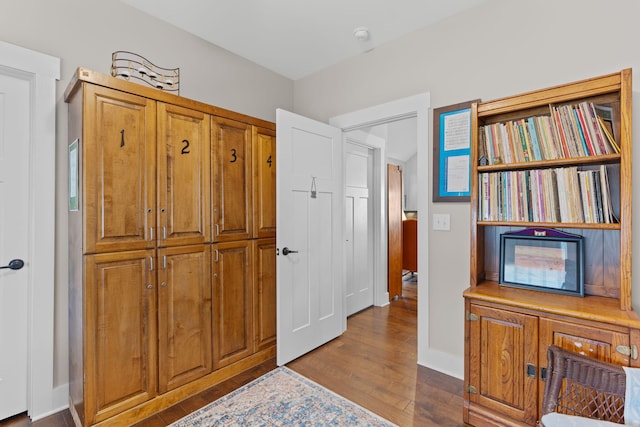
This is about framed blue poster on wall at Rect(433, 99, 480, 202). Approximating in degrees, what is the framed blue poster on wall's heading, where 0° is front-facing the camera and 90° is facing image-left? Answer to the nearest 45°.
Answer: approximately 45°

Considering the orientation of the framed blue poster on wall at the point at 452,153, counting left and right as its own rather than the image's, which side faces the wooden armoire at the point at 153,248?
front

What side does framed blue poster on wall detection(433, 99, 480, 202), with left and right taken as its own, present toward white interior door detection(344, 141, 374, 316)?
right

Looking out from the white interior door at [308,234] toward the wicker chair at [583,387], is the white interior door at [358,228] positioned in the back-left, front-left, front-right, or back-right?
back-left

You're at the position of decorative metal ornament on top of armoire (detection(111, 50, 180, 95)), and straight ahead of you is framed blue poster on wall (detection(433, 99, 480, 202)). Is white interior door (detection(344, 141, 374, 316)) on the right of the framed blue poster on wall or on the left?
left

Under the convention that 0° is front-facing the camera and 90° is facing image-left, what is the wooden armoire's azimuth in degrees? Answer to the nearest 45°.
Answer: approximately 315°

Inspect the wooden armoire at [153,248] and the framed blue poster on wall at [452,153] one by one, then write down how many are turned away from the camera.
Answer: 0

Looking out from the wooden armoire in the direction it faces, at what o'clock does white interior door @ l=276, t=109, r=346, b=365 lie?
The white interior door is roughly at 10 o'clock from the wooden armoire.

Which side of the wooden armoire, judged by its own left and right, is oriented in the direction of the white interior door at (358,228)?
left

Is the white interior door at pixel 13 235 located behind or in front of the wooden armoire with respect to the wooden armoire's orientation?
behind

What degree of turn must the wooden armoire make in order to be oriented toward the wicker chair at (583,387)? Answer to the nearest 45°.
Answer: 0° — it already faces it

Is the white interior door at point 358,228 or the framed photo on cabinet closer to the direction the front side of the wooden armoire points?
the framed photo on cabinet
